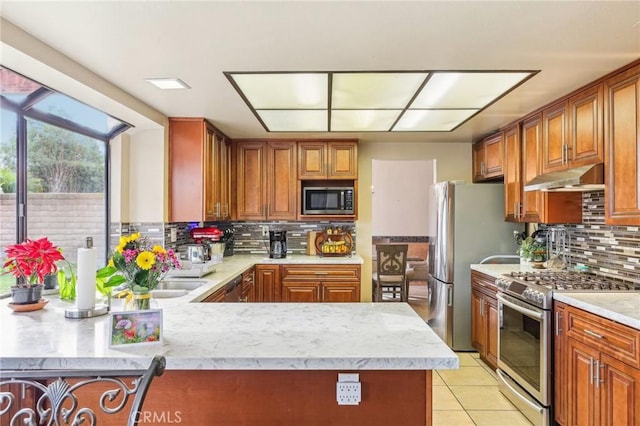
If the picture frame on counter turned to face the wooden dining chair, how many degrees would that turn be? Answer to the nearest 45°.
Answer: approximately 135° to its left

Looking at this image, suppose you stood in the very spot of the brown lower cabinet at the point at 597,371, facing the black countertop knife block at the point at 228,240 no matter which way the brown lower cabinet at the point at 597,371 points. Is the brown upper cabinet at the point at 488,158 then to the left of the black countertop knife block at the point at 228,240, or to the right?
right

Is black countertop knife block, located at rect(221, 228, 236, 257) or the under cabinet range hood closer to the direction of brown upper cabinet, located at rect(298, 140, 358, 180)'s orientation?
the under cabinet range hood

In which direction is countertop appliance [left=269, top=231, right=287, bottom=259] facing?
toward the camera

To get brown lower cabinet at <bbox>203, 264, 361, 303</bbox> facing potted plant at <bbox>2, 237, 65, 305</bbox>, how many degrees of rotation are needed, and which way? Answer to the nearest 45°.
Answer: approximately 45° to its right

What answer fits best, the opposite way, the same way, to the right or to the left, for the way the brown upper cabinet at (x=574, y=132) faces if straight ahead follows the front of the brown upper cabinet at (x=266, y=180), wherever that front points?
to the right

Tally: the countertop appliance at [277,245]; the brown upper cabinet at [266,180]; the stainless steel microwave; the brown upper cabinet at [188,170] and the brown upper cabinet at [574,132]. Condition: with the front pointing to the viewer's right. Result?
1

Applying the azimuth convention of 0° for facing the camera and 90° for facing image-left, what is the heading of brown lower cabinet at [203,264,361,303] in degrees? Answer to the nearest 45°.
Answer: approximately 0°

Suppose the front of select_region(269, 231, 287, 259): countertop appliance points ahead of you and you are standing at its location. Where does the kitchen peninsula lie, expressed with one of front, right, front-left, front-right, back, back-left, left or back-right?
front

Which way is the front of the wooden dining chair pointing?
away from the camera

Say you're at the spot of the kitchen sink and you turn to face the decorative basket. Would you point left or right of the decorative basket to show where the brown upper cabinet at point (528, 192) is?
right

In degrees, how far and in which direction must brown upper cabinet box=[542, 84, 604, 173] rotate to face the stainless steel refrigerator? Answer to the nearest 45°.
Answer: approximately 90° to its right

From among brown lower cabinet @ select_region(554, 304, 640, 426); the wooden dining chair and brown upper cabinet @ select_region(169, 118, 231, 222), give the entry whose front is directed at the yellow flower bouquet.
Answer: the brown lower cabinet

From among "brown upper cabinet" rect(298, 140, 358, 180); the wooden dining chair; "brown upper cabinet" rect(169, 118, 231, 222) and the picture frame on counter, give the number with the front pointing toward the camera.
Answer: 2

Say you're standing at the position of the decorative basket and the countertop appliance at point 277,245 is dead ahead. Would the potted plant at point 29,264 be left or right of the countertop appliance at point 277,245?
left

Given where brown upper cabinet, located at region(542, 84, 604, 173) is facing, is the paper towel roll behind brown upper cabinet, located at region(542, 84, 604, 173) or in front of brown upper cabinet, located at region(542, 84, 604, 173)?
in front

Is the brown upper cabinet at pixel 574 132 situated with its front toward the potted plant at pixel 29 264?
yes

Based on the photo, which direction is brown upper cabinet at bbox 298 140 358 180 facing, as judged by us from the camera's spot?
facing the viewer

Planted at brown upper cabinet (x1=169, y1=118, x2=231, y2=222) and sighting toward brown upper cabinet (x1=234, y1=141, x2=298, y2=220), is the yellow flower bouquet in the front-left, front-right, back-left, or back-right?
back-right

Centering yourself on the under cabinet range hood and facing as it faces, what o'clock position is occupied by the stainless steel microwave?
The stainless steel microwave is roughly at 2 o'clock from the under cabinet range hood.

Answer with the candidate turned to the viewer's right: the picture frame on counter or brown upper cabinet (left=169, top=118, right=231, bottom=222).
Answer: the brown upper cabinet
